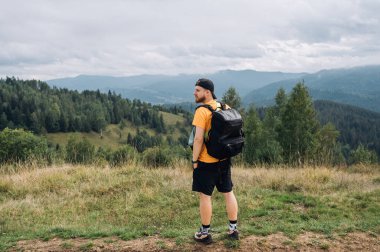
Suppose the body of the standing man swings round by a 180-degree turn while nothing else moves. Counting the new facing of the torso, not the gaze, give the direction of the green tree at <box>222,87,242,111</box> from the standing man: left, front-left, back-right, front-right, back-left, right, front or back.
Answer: back-left

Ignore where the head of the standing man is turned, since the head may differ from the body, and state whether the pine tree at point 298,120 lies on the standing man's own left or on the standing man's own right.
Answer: on the standing man's own right

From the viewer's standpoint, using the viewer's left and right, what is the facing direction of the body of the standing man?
facing away from the viewer and to the left of the viewer

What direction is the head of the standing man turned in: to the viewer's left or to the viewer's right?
to the viewer's left
